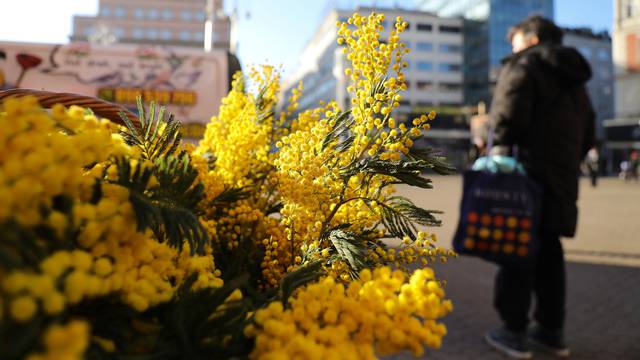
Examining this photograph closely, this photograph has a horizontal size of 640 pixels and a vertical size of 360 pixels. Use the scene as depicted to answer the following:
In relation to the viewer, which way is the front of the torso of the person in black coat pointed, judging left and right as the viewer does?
facing away from the viewer and to the left of the viewer

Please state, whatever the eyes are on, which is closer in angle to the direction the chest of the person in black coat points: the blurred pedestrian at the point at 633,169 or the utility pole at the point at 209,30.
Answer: the utility pole

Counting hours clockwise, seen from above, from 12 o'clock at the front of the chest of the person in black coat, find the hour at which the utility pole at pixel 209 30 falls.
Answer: The utility pole is roughly at 12 o'clock from the person in black coat.

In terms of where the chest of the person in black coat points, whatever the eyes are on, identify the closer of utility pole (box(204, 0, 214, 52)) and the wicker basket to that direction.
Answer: the utility pole

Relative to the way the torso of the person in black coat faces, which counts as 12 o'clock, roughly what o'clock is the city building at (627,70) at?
The city building is roughly at 2 o'clock from the person in black coat.

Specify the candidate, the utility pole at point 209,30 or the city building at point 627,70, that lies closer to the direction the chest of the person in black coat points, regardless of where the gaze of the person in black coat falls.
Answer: the utility pole

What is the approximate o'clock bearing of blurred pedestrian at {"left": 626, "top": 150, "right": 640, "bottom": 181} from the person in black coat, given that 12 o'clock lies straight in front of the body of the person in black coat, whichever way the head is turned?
The blurred pedestrian is roughly at 2 o'clock from the person in black coat.
